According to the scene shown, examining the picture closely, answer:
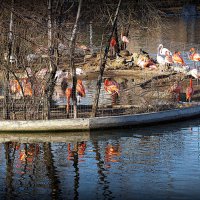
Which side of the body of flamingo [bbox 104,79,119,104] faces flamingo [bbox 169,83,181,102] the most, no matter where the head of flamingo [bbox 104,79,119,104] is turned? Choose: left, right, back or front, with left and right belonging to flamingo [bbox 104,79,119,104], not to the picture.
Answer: back

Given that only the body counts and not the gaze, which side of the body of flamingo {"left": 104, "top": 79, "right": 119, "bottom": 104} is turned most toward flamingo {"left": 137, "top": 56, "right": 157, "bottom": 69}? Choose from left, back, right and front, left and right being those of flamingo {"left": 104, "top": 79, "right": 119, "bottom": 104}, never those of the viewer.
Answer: right

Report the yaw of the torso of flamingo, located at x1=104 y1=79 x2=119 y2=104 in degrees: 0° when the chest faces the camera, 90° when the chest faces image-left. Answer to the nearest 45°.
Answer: approximately 90°

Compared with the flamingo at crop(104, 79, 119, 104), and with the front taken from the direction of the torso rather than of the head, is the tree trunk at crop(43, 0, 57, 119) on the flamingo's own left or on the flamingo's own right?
on the flamingo's own left

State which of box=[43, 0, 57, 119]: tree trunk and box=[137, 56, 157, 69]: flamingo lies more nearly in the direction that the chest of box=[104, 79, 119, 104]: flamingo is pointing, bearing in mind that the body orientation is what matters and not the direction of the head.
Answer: the tree trunk
